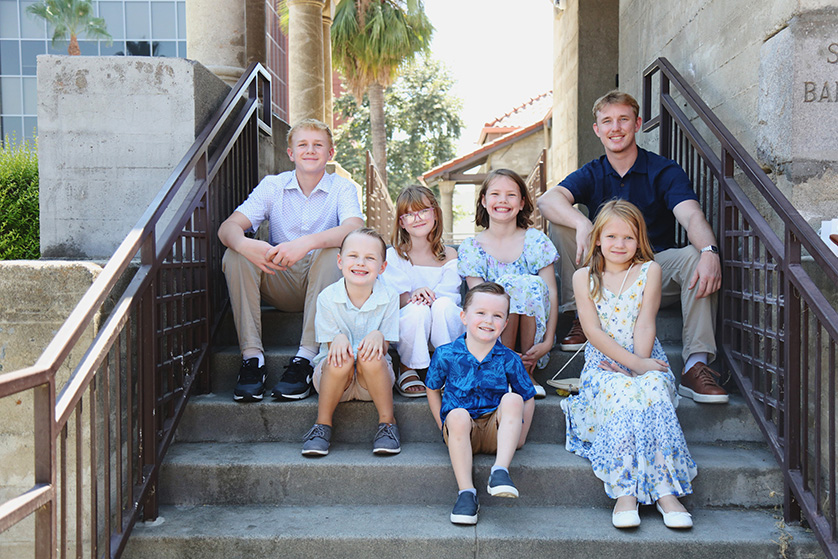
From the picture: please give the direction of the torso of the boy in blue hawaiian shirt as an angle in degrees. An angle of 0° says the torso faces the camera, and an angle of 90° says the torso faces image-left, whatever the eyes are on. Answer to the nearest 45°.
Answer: approximately 0°

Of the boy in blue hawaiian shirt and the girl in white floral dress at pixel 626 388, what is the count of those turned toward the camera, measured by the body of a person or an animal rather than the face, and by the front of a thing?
2

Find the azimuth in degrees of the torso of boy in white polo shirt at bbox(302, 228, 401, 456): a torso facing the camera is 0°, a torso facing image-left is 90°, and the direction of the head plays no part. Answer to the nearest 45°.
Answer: approximately 0°
